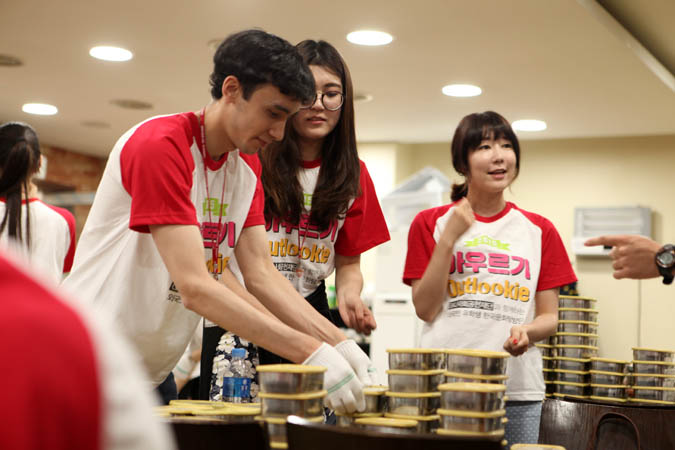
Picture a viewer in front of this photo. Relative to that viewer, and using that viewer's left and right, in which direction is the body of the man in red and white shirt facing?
facing the viewer and to the right of the viewer

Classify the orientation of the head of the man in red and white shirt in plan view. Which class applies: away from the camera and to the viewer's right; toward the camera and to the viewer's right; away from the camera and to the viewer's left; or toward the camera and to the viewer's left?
toward the camera and to the viewer's right

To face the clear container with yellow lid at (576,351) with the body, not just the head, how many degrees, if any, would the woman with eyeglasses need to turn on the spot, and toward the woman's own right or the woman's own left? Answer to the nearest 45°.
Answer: approximately 135° to the woman's own left

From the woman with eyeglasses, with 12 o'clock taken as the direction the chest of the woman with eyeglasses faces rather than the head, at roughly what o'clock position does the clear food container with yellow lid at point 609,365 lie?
The clear food container with yellow lid is roughly at 8 o'clock from the woman with eyeglasses.

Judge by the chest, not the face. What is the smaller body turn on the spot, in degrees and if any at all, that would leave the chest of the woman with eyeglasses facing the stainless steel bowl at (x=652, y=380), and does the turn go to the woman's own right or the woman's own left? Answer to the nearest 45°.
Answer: approximately 135° to the woman's own left

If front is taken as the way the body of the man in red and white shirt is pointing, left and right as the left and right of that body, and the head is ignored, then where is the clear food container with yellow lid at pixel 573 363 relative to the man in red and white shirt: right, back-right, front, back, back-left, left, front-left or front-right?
left

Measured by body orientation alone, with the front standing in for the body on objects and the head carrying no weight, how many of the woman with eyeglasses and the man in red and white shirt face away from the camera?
0

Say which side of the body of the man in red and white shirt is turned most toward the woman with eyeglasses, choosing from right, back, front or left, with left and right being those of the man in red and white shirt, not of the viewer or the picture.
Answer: left

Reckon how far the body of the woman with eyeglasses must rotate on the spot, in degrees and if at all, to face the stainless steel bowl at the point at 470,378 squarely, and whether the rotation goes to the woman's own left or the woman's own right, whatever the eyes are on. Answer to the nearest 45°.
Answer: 0° — they already face it

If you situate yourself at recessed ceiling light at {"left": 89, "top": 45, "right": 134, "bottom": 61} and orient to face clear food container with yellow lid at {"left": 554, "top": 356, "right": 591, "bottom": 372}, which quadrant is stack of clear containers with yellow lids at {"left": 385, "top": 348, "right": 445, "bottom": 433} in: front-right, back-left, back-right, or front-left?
front-right

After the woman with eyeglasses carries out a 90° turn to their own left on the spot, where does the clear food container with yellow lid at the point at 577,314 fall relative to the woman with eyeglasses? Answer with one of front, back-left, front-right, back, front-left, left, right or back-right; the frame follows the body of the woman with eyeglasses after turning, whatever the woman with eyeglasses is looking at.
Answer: front-left

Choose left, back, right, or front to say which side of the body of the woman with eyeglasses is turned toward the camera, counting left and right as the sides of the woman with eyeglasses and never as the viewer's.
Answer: front

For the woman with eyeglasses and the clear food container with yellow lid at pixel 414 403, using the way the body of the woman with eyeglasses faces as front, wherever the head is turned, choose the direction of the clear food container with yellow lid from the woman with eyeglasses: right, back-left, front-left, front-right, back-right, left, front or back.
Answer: front

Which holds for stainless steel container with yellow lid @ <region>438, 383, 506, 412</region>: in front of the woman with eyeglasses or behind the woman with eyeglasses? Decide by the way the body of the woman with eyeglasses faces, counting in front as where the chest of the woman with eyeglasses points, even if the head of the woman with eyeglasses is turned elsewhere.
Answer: in front

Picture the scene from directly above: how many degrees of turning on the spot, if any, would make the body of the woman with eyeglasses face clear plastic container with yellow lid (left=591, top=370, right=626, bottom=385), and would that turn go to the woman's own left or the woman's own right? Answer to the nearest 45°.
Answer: approximately 135° to the woman's own left
